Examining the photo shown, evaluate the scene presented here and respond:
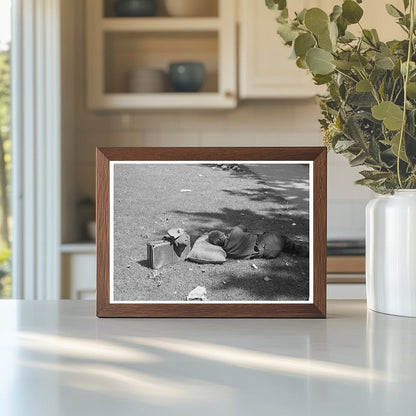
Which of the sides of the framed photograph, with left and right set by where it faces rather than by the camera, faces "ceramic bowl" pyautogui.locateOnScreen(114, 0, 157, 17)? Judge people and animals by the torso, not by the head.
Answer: back

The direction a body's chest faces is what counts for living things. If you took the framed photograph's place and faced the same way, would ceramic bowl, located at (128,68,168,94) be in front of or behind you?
behind

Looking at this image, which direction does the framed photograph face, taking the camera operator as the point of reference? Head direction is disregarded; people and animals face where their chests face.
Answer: facing the viewer

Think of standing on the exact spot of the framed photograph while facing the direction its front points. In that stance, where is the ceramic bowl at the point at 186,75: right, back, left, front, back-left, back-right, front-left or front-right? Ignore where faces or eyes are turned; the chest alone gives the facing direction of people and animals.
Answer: back
